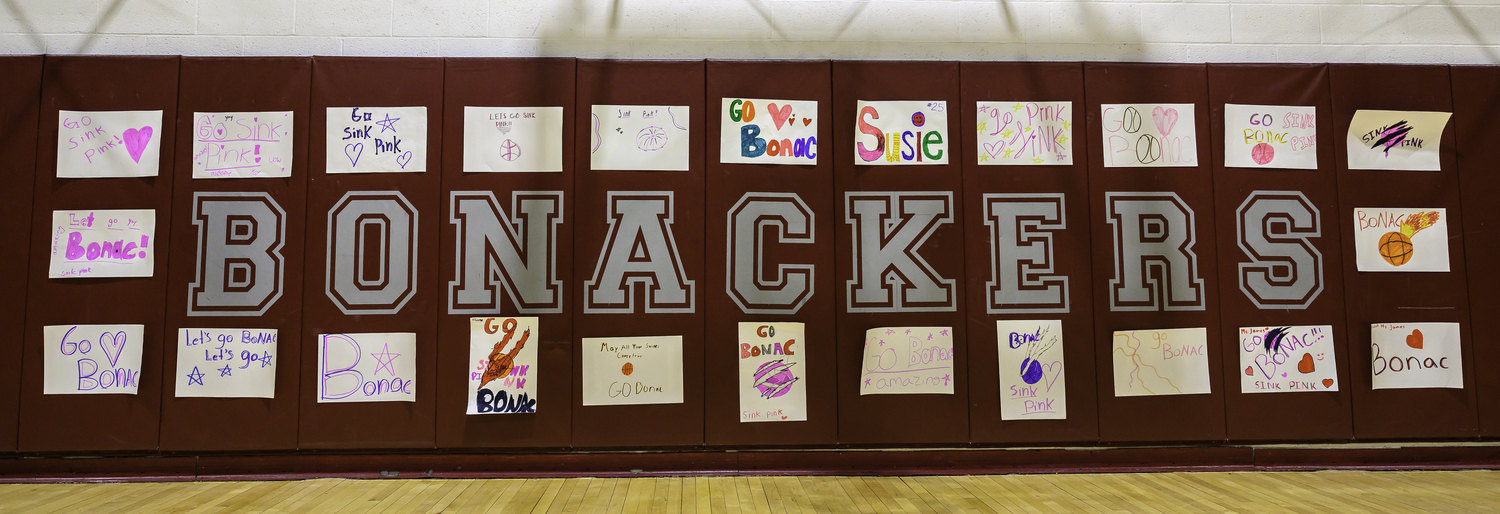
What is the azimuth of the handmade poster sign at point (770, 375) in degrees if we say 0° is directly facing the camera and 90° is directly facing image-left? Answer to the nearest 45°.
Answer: approximately 0°

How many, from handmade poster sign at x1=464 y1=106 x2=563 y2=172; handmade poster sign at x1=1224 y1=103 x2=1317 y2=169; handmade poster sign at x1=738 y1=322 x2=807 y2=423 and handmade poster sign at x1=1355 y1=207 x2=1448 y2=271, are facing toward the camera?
4

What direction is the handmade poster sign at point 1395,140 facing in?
toward the camera

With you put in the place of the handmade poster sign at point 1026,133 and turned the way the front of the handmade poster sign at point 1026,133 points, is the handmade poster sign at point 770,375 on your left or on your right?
on your right

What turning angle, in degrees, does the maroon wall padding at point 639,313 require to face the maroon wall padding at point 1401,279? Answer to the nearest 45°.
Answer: approximately 90° to its left

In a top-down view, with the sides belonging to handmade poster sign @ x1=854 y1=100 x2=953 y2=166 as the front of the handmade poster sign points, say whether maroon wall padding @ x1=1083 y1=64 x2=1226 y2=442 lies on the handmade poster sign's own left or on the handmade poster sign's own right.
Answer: on the handmade poster sign's own left

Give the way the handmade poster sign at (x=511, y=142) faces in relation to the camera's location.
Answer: facing the viewer

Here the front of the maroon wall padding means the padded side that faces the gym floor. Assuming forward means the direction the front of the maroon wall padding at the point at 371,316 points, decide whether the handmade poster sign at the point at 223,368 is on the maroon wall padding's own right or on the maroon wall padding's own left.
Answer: on the maroon wall padding's own right

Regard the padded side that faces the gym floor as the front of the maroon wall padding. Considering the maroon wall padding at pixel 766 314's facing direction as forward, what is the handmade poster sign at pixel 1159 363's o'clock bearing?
The handmade poster sign is roughly at 9 o'clock from the maroon wall padding.

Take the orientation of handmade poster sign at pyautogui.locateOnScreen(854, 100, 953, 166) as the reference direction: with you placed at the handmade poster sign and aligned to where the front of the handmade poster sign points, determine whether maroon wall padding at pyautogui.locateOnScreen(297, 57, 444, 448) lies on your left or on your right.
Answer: on your right

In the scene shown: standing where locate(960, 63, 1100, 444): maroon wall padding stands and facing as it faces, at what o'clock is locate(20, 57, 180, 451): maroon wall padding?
locate(20, 57, 180, 451): maroon wall padding is roughly at 2 o'clock from locate(960, 63, 1100, 444): maroon wall padding.

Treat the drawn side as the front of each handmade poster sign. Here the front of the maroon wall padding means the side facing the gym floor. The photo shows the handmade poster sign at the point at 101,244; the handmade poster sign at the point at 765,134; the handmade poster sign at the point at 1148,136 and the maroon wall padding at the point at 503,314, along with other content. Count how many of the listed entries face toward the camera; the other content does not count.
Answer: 4
